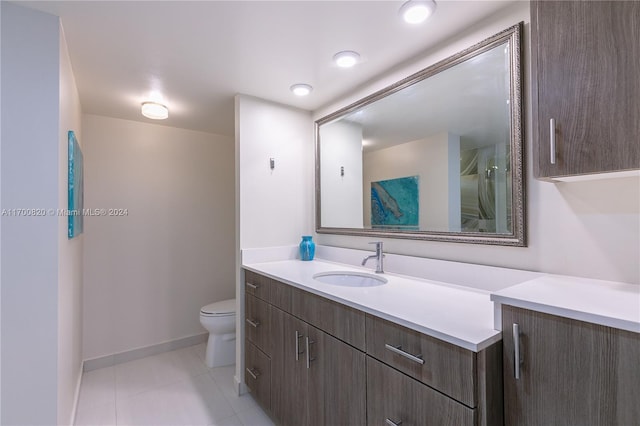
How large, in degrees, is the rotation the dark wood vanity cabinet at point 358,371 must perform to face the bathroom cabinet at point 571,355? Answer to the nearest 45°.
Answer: approximately 90° to its left
